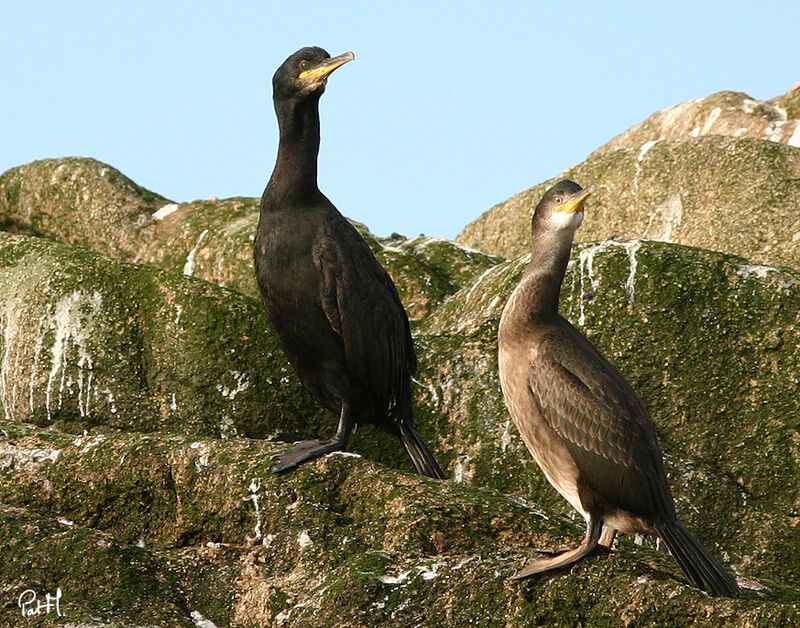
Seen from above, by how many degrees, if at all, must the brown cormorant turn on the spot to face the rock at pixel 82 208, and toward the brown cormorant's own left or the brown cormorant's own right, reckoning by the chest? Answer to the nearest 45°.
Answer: approximately 45° to the brown cormorant's own right

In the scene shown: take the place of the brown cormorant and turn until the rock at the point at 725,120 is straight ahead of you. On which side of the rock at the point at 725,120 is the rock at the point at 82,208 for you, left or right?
left

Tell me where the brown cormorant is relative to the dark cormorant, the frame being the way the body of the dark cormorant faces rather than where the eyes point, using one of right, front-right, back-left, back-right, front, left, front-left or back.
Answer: left

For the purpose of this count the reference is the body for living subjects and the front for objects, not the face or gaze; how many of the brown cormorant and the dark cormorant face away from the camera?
0

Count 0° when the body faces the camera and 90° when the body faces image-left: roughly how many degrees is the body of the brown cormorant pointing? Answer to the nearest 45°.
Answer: approximately 90°

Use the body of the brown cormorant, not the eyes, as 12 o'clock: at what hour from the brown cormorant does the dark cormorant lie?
The dark cormorant is roughly at 1 o'clock from the brown cormorant.

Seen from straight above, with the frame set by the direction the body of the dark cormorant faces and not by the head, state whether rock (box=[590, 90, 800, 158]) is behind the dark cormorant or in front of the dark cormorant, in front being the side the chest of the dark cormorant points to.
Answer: behind

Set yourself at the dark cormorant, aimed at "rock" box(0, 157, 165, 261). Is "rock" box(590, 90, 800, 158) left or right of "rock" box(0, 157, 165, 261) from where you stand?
right

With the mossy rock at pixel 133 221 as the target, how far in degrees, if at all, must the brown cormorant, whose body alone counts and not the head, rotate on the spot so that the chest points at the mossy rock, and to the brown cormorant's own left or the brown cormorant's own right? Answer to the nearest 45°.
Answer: approximately 45° to the brown cormorant's own right

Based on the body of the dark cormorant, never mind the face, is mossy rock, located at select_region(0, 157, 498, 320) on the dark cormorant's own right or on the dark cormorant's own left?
on the dark cormorant's own right

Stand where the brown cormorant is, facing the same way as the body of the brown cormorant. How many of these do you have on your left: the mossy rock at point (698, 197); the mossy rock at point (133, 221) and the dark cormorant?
0

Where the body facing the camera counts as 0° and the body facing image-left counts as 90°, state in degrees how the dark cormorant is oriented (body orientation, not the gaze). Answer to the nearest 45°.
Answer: approximately 45°
